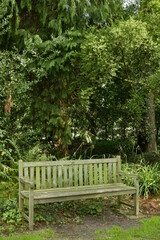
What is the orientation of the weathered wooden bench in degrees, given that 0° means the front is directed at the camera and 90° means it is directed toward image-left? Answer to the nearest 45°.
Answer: approximately 315°

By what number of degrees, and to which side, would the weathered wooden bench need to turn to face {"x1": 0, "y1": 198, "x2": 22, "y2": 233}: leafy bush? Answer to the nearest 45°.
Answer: approximately 90° to its right

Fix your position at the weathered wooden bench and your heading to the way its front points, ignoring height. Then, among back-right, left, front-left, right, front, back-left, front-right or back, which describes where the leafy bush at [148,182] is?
left
